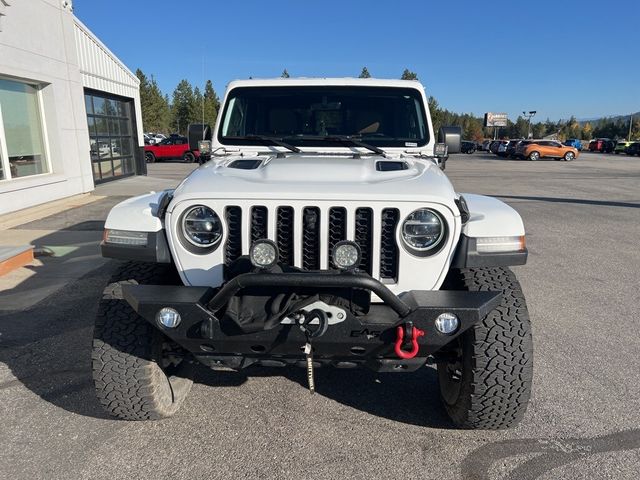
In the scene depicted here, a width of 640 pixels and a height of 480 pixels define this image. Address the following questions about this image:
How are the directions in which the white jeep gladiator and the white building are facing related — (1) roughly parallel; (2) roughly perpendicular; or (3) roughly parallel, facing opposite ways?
roughly perpendicular

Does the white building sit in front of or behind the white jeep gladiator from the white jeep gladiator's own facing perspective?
behind

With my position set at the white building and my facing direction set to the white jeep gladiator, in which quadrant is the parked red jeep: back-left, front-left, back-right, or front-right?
back-left

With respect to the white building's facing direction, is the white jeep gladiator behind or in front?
in front

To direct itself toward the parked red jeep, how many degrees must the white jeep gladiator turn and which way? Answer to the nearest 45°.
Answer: approximately 180°

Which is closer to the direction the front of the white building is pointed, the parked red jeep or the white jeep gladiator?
the white jeep gladiator

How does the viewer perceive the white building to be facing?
facing the viewer and to the right of the viewer

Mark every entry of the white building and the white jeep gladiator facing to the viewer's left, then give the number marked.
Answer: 0
